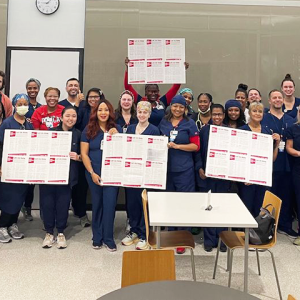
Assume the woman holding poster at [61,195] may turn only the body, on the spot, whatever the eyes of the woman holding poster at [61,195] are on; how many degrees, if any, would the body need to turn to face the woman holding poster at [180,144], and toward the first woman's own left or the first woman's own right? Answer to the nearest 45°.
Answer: approximately 90° to the first woman's own left
